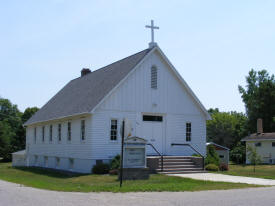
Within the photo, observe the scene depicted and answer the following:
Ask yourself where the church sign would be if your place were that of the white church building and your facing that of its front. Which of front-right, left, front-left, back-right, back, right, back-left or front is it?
front-right

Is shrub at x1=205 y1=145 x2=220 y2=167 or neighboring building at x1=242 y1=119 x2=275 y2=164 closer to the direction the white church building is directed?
the shrub

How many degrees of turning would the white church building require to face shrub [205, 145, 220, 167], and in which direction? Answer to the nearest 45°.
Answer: approximately 45° to its left

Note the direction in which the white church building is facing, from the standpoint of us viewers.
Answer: facing the viewer and to the right of the viewer

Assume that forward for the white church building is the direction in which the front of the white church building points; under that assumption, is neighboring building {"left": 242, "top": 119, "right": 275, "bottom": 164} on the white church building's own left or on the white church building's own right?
on the white church building's own left

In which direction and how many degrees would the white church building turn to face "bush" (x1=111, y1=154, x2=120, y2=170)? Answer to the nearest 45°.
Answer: approximately 45° to its right

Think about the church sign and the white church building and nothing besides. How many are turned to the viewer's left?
0

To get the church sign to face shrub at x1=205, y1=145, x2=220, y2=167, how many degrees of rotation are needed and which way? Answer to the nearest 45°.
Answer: approximately 135° to its left

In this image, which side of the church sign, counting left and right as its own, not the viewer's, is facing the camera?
front
